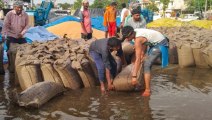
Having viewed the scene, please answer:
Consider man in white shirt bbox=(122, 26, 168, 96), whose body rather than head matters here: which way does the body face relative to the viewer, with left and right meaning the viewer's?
facing to the left of the viewer

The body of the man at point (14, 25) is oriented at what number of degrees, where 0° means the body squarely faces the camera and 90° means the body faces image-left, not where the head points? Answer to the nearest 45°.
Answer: approximately 0°

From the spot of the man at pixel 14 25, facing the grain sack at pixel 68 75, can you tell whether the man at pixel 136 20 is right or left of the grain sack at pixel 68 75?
left

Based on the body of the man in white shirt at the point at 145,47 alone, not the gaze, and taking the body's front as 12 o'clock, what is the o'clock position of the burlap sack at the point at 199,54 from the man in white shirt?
The burlap sack is roughly at 4 o'clock from the man in white shirt.

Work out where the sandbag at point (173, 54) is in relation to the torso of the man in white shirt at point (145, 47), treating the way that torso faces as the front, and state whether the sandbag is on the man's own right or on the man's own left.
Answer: on the man's own right

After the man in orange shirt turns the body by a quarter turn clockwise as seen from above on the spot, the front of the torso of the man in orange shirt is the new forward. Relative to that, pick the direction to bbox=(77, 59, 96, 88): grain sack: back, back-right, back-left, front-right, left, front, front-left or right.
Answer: front-left

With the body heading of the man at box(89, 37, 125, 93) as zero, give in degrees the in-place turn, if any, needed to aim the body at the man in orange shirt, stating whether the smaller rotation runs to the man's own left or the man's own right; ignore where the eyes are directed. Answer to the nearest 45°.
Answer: approximately 135° to the man's own left

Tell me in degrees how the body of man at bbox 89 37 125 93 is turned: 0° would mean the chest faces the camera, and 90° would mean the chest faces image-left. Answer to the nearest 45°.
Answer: approximately 315°

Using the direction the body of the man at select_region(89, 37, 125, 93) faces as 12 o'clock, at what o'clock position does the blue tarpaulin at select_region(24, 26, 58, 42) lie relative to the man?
The blue tarpaulin is roughly at 7 o'clock from the man.

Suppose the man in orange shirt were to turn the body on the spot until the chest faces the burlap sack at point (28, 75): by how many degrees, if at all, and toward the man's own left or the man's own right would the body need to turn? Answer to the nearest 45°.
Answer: approximately 45° to the man's own right

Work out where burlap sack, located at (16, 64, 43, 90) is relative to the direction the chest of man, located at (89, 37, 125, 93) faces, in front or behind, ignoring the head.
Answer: behind

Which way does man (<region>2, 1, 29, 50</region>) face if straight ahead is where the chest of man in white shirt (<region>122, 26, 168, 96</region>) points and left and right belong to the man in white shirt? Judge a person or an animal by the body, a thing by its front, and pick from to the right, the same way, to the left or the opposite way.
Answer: to the left

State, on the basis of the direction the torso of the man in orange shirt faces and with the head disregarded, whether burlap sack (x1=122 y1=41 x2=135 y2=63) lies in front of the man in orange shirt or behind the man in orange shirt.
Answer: in front

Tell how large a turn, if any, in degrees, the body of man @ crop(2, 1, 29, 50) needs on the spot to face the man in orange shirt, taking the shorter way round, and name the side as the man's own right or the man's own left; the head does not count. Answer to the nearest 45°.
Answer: approximately 135° to the man's own left

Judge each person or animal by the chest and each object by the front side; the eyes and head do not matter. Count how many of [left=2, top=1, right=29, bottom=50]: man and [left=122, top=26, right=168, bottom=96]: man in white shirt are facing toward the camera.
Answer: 1
